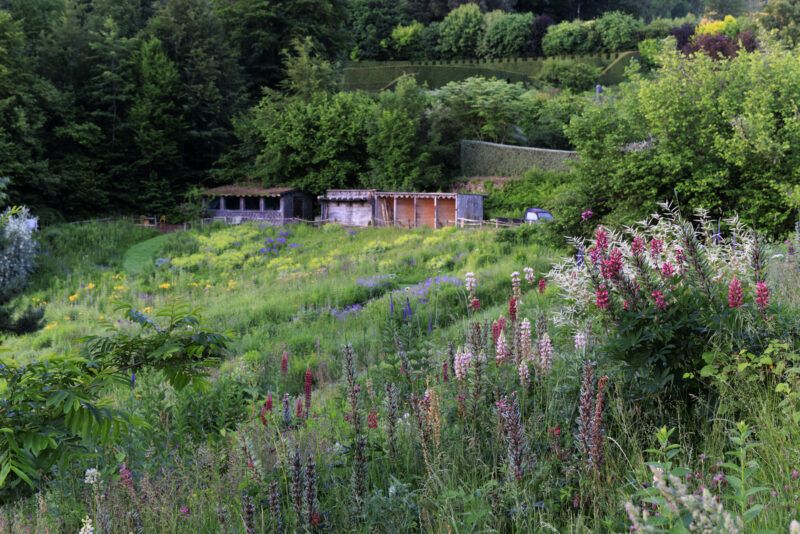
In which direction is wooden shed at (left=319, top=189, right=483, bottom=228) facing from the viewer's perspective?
toward the camera

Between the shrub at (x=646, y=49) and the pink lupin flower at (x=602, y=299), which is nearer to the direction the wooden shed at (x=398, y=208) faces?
the pink lupin flower

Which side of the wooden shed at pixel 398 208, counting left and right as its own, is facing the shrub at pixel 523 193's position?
left

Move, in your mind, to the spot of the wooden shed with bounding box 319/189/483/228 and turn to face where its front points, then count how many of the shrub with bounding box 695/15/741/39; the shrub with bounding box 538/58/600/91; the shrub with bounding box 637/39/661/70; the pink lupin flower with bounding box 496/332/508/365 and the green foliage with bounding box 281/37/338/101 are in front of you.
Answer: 1

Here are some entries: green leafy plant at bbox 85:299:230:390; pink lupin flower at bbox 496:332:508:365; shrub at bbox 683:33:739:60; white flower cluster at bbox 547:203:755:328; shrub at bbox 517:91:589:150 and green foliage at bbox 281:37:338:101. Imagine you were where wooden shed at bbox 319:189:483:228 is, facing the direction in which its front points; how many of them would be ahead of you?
3

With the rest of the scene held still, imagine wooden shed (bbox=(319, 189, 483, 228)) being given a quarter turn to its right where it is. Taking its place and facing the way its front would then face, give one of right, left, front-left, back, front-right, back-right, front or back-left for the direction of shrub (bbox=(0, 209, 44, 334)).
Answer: front-left

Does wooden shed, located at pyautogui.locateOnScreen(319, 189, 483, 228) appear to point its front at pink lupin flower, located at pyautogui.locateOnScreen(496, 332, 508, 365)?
yes

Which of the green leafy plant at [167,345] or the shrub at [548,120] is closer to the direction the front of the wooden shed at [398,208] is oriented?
the green leafy plant

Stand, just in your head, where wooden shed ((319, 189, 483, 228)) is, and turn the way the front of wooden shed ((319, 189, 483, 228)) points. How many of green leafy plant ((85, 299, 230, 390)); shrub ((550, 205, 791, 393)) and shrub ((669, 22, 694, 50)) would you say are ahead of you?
2

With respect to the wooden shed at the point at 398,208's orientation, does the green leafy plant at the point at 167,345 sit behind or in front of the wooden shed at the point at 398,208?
in front

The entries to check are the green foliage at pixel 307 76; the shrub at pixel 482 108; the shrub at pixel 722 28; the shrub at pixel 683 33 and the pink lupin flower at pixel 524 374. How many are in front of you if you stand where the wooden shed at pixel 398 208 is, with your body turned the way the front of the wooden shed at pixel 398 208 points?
1

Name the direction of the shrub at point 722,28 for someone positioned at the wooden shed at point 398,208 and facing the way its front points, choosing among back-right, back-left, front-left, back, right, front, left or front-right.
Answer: back-left

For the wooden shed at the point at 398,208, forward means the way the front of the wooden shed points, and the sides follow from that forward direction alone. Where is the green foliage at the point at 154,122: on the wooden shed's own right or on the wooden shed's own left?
on the wooden shed's own right
